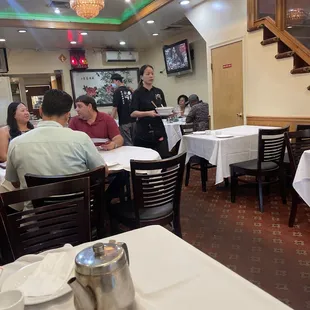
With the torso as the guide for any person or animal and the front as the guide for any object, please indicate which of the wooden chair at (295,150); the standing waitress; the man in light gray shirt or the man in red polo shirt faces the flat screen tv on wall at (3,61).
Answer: the man in light gray shirt

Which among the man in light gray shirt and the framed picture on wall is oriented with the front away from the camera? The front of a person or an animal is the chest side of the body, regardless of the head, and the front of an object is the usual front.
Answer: the man in light gray shirt

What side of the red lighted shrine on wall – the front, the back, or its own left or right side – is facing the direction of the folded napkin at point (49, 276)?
front

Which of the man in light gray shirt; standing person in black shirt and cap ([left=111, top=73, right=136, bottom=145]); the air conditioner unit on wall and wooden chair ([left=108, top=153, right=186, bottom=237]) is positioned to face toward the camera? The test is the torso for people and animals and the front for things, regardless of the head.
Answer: the air conditioner unit on wall

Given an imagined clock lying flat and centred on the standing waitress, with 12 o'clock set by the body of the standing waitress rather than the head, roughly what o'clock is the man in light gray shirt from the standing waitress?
The man in light gray shirt is roughly at 2 o'clock from the standing waitress.

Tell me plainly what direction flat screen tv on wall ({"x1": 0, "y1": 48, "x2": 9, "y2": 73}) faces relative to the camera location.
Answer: facing the viewer and to the right of the viewer

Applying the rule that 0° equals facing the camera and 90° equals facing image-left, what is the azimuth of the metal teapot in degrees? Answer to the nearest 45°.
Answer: approximately 45°

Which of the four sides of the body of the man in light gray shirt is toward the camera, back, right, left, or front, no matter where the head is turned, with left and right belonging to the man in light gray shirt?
back

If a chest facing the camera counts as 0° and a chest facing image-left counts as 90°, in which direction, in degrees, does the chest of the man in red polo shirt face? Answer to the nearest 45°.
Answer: approximately 45°
